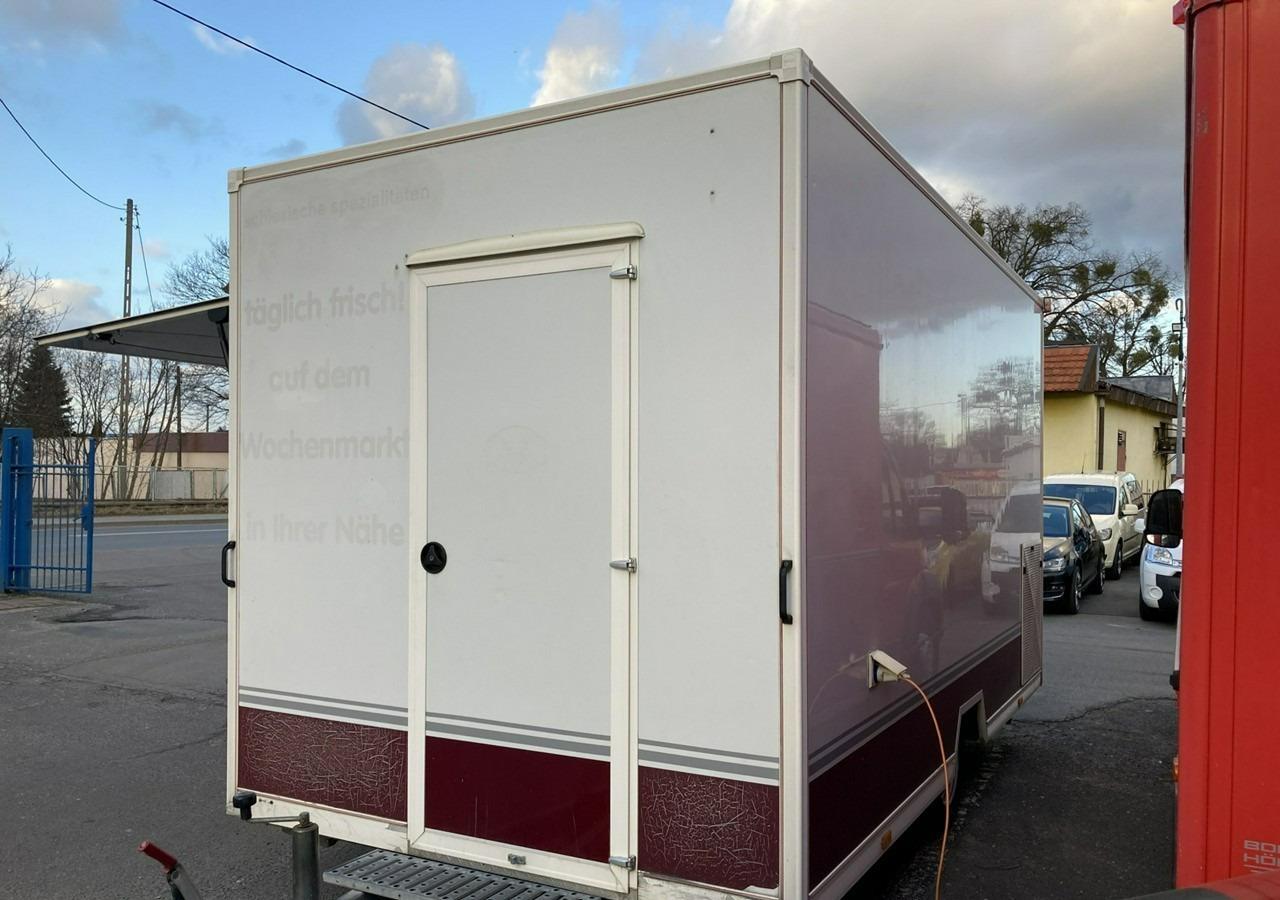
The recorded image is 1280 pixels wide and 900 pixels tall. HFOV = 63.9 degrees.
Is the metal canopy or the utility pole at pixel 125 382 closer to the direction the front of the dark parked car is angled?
the metal canopy

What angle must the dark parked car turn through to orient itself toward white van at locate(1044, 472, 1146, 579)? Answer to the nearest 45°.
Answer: approximately 135° to its right

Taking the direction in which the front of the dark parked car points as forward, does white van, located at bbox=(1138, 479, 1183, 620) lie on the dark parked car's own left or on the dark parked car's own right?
on the dark parked car's own left

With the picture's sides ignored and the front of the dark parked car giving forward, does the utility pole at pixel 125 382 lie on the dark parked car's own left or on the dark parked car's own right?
on the dark parked car's own right

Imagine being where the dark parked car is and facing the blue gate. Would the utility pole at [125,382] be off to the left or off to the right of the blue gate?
right

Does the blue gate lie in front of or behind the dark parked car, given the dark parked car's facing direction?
in front

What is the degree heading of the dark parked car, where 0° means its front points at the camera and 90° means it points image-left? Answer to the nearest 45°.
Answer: approximately 45°

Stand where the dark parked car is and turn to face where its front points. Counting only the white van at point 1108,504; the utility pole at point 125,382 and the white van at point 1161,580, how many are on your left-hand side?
1

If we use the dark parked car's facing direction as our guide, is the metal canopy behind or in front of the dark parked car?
in front

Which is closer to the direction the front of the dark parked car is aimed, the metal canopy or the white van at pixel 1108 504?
the metal canopy

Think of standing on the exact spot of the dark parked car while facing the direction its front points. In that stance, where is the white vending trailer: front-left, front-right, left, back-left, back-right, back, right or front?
front-left
